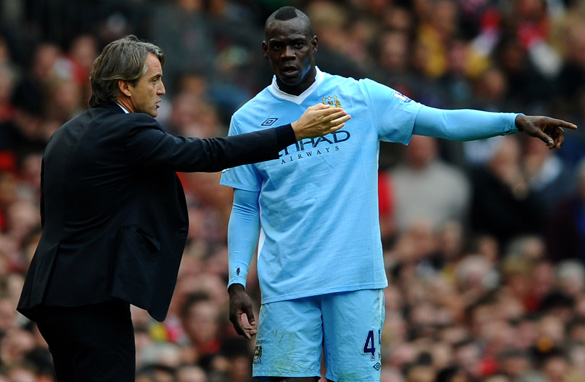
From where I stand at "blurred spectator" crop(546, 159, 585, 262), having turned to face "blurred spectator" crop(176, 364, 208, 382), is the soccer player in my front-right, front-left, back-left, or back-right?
front-left

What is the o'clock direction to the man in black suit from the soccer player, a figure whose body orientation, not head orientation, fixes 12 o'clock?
The man in black suit is roughly at 2 o'clock from the soccer player.

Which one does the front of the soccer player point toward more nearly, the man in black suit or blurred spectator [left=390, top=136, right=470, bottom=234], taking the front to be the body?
the man in black suit

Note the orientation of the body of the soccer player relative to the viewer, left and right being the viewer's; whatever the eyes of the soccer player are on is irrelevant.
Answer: facing the viewer

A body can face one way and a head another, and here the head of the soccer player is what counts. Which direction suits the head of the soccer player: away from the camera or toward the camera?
toward the camera

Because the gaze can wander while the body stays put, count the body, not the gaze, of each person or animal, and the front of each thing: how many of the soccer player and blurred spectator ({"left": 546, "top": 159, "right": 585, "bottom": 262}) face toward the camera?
2

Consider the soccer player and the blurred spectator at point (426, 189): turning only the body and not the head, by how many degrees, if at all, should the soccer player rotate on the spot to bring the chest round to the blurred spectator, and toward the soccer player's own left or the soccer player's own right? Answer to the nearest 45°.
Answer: approximately 180°

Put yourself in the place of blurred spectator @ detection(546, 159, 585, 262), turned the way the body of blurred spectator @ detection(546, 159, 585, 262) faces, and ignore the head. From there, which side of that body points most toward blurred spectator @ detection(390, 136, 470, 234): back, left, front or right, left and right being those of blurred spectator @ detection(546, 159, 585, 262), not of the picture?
right

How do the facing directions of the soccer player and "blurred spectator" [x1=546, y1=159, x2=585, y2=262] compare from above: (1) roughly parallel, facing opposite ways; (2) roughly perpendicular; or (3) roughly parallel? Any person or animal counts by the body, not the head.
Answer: roughly parallel

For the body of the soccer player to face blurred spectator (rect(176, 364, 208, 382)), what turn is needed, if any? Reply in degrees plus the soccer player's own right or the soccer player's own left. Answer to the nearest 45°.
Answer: approximately 135° to the soccer player's own right

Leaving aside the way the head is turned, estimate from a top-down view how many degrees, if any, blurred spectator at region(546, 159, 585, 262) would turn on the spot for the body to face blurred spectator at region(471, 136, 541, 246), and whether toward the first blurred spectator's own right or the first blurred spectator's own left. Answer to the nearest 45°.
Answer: approximately 90° to the first blurred spectator's own right

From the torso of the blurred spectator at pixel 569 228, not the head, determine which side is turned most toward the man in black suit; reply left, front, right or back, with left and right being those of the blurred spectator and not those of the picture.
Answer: front

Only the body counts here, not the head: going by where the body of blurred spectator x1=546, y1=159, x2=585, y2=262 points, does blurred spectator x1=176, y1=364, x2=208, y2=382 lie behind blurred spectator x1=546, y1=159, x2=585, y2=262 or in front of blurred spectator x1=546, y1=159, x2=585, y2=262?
in front

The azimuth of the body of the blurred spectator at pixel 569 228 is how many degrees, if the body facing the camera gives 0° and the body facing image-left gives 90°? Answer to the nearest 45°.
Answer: approximately 0°

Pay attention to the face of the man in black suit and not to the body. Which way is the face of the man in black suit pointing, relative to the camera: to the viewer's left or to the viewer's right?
to the viewer's right
